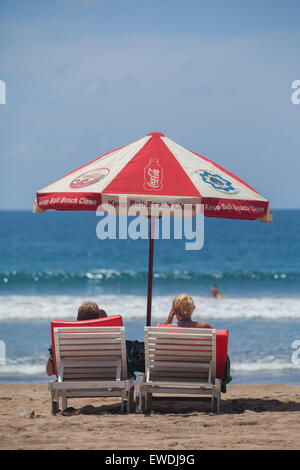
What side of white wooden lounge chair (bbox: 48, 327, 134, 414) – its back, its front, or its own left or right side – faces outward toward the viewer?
back

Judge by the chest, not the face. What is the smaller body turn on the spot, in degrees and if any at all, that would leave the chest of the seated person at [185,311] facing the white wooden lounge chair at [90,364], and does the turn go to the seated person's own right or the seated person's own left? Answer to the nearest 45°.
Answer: approximately 90° to the seated person's own left

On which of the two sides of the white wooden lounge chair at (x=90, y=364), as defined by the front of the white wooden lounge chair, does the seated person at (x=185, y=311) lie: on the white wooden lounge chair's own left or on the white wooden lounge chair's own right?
on the white wooden lounge chair's own right

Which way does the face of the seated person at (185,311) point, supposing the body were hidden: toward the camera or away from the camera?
away from the camera

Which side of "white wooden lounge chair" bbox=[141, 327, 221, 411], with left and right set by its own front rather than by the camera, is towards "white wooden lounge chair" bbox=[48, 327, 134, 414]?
left

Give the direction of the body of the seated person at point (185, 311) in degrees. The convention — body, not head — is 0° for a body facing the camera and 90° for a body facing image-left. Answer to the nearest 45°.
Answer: approximately 180°

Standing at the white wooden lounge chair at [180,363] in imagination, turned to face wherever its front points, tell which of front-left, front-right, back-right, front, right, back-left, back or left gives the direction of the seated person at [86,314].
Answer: left

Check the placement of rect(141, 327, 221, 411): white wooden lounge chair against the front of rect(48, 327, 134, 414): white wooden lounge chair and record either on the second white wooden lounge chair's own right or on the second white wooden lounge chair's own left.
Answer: on the second white wooden lounge chair's own right

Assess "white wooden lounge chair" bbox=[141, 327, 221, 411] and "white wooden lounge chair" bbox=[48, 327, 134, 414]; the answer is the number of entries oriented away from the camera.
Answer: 2

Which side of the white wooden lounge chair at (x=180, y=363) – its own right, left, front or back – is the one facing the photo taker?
back
